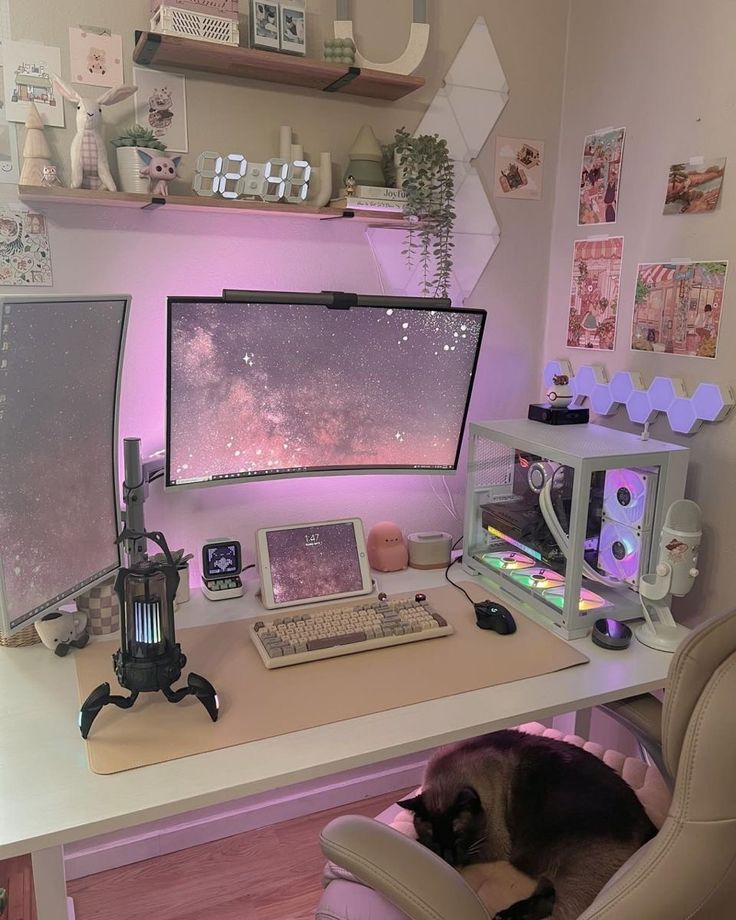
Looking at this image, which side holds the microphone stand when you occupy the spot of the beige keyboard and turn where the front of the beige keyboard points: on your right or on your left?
on your left

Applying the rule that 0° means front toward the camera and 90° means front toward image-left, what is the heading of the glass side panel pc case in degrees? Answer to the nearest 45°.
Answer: approximately 315°

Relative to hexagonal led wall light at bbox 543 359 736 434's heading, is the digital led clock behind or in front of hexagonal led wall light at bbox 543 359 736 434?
in front

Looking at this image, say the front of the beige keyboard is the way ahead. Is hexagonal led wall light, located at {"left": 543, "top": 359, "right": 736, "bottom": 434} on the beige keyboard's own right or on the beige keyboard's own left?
on the beige keyboard's own left

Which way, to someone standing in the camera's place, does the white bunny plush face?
facing the viewer

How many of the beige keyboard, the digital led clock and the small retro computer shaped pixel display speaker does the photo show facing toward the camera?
3

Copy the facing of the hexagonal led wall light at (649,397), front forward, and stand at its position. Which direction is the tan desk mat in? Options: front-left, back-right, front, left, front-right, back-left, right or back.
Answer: front

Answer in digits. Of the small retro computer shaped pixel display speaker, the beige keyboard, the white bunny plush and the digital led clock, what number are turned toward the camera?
4

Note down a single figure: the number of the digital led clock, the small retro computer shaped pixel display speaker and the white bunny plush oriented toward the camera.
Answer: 3

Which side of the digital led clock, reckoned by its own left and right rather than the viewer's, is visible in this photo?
front

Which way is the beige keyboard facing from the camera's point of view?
toward the camera

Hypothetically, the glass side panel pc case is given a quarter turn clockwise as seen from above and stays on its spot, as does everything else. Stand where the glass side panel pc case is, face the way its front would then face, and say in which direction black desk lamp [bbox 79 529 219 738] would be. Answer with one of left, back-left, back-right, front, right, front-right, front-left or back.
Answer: front
